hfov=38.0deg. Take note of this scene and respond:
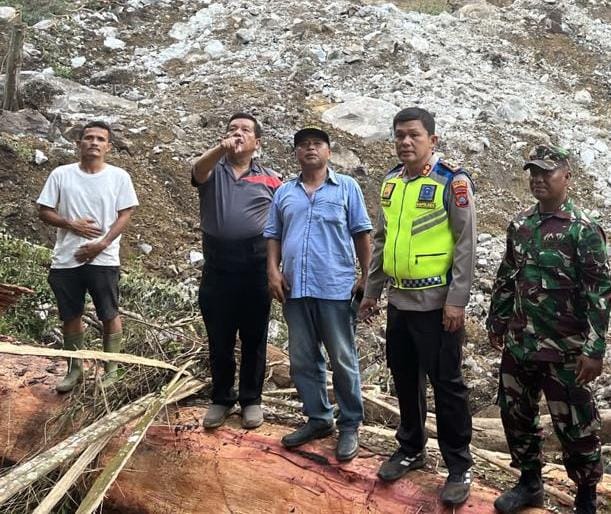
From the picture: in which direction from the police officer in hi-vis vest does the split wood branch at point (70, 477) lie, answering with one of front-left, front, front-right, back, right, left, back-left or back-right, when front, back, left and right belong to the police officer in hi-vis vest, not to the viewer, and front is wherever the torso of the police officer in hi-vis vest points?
front-right

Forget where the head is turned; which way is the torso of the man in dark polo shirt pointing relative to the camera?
toward the camera

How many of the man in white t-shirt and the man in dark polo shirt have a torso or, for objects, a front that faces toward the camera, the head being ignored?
2

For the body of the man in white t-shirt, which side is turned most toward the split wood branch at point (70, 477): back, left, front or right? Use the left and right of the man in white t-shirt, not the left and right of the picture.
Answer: front

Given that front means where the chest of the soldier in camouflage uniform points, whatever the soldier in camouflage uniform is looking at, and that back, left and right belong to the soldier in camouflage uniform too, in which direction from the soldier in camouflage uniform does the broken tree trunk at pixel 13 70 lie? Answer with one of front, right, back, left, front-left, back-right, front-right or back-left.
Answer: right

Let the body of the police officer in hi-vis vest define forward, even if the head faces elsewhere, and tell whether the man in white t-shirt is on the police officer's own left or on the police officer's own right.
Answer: on the police officer's own right

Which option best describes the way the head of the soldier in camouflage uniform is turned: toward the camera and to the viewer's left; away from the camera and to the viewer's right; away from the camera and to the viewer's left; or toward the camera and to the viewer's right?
toward the camera and to the viewer's left

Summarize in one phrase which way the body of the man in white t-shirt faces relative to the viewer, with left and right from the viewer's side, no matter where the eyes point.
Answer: facing the viewer

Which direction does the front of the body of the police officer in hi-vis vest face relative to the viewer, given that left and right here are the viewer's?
facing the viewer and to the left of the viewer

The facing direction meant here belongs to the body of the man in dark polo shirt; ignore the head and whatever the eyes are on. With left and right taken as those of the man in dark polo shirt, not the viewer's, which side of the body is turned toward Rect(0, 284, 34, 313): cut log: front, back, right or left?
right

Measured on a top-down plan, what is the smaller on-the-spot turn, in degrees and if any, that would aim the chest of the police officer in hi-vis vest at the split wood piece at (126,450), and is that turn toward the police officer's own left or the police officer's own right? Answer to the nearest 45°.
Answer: approximately 45° to the police officer's own right
